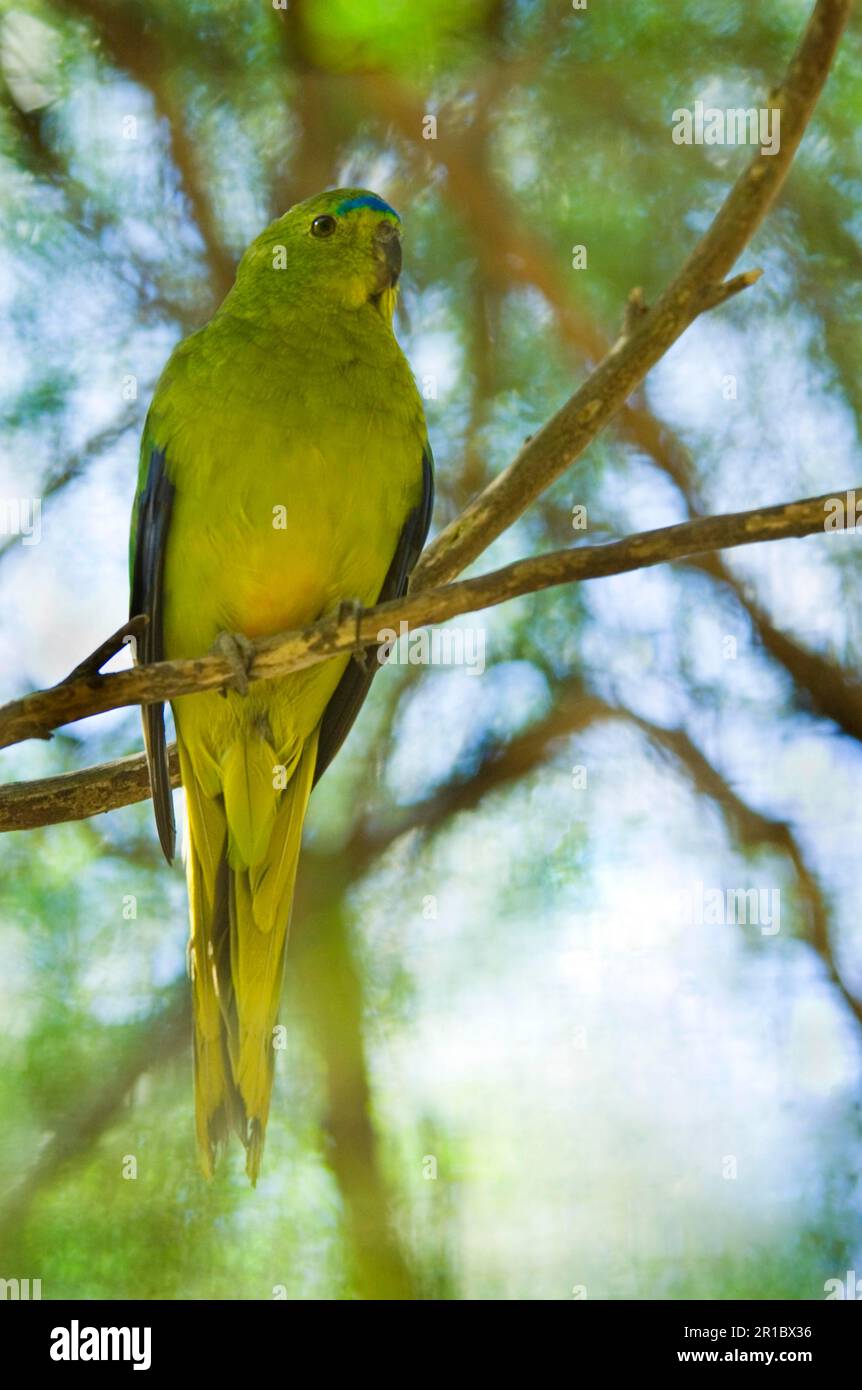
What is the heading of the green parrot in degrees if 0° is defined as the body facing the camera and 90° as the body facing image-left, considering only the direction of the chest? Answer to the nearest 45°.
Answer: approximately 0°

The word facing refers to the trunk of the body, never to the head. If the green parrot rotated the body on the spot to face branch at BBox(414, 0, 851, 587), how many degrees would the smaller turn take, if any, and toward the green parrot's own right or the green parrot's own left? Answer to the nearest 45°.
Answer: approximately 45° to the green parrot's own left
